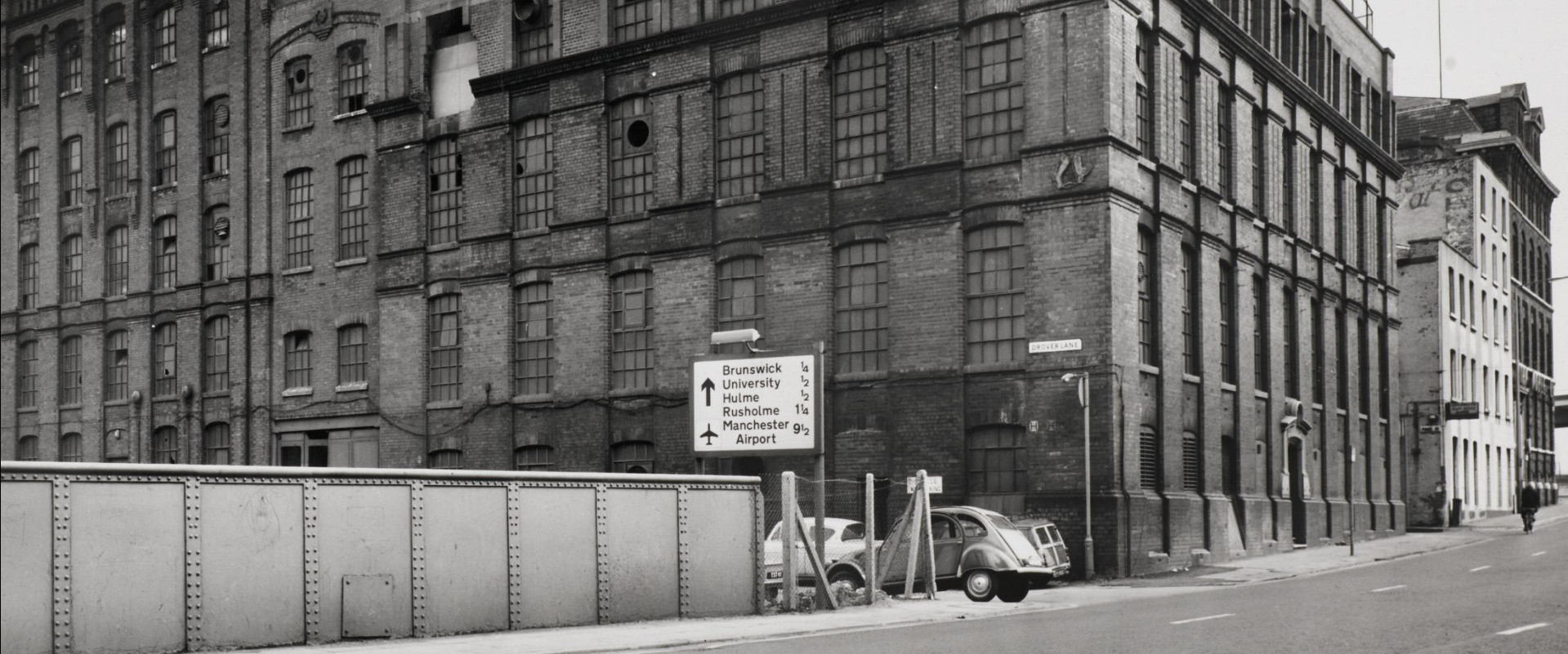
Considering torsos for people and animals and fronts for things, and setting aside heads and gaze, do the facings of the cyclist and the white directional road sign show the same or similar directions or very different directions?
very different directions

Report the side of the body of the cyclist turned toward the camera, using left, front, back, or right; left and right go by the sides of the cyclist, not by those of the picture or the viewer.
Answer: back

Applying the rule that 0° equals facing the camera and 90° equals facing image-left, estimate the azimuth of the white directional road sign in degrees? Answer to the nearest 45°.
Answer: approximately 0°

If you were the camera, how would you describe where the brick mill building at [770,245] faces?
facing the viewer and to the right of the viewer

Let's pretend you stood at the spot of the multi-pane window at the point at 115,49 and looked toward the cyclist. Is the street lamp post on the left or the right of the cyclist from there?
right

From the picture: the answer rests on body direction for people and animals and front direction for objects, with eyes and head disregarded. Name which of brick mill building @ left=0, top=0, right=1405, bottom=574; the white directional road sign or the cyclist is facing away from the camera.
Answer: the cyclist

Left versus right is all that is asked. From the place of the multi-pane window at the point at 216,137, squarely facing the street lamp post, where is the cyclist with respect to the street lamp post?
left

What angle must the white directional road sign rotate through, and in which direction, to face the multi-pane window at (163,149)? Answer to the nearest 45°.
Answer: approximately 135° to its right
